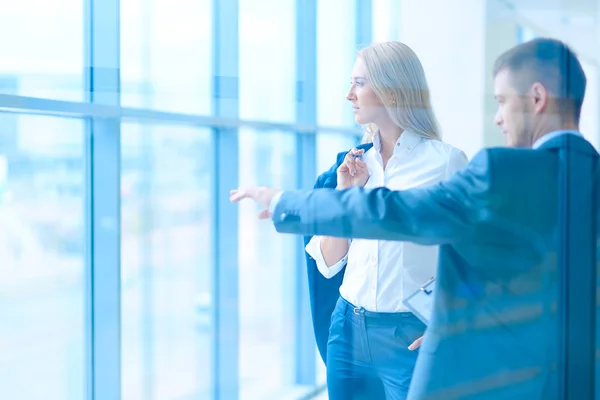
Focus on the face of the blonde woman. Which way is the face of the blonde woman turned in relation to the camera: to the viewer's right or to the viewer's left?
to the viewer's left

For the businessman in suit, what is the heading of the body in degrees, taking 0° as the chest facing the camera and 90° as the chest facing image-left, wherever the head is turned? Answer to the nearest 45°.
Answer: approximately 135°

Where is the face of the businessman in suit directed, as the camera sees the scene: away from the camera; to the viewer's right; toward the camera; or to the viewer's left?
to the viewer's left

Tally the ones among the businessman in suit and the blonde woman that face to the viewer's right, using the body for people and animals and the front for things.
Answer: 0

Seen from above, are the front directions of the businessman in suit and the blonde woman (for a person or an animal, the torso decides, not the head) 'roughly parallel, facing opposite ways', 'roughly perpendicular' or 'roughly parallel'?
roughly perpendicular

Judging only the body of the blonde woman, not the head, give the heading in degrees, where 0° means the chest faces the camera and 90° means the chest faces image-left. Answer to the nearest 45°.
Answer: approximately 45°
